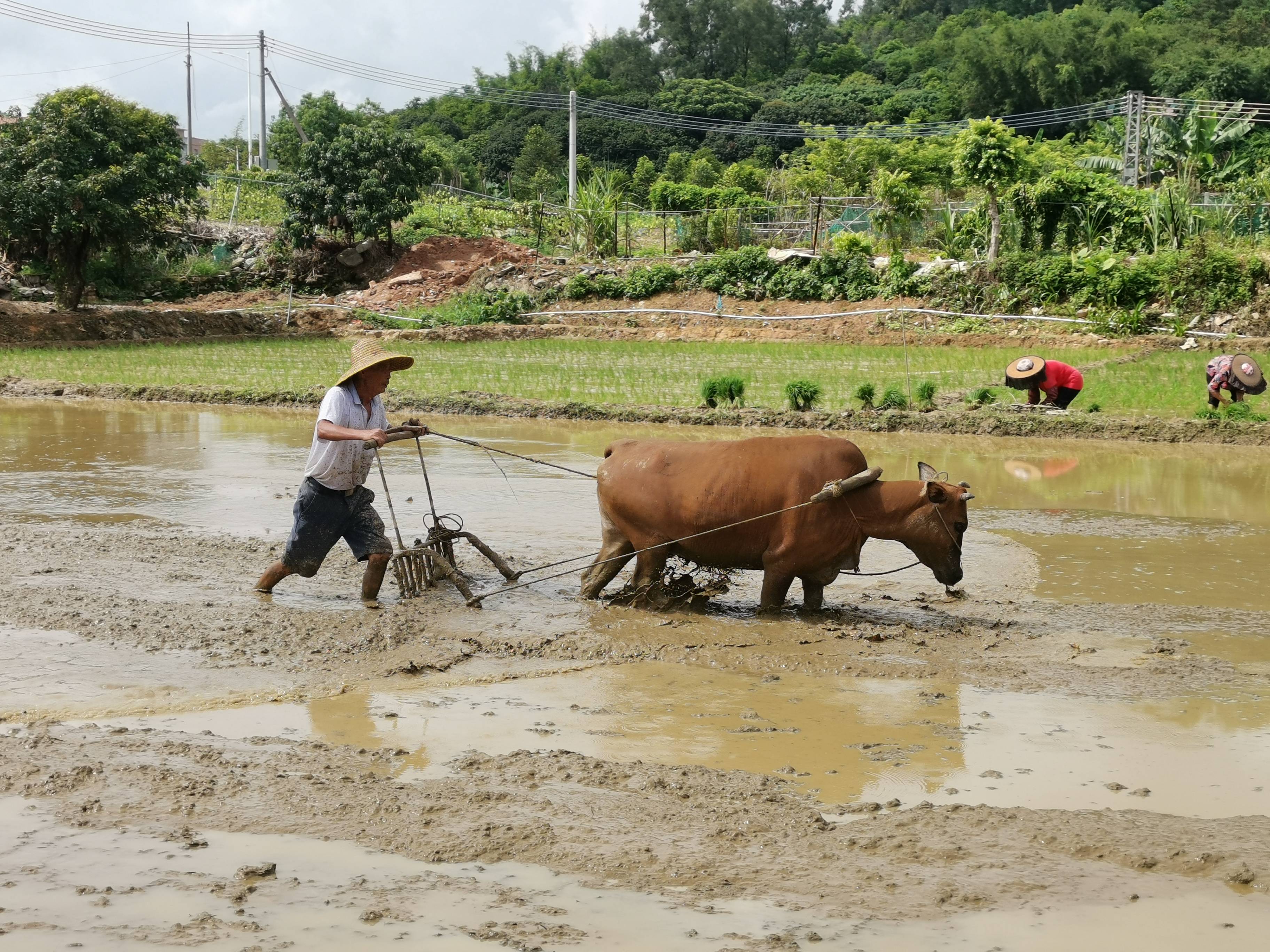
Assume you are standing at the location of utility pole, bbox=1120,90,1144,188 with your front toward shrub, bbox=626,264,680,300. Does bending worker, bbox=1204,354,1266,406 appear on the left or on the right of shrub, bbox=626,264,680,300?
left

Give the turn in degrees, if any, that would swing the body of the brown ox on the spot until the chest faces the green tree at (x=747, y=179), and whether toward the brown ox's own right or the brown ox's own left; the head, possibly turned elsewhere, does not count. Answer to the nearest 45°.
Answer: approximately 90° to the brown ox's own left

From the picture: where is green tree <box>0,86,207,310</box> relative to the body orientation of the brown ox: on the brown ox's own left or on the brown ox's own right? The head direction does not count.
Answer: on the brown ox's own left

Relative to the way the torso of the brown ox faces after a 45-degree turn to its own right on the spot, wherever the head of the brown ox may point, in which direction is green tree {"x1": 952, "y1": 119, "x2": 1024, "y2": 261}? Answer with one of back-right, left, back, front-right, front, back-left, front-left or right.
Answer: back-left

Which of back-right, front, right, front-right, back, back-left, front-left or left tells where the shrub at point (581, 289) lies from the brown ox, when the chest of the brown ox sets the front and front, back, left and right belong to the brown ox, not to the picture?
left

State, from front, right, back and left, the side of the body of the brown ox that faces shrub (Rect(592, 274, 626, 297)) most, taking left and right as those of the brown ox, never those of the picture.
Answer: left

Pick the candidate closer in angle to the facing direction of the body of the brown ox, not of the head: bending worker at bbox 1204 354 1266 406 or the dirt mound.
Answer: the bending worker

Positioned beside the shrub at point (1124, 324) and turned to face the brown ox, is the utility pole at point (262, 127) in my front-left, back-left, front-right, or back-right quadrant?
back-right

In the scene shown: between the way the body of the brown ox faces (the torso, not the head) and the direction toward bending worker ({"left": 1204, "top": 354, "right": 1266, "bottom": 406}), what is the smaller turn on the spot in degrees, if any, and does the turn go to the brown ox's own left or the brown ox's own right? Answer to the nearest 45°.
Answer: approximately 45° to the brown ox's own left

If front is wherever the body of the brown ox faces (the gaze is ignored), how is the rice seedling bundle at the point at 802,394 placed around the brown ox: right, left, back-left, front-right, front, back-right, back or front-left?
left

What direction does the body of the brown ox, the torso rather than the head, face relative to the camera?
to the viewer's right

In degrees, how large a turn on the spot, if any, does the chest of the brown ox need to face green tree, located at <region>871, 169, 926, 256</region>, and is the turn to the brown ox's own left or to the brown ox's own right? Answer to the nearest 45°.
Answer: approximately 90° to the brown ox's own left

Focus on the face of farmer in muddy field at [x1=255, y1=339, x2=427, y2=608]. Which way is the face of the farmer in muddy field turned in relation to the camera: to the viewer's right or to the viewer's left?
to the viewer's right

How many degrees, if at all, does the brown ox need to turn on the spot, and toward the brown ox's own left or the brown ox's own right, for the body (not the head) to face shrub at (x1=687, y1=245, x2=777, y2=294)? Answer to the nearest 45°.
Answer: approximately 90° to the brown ox's own left
